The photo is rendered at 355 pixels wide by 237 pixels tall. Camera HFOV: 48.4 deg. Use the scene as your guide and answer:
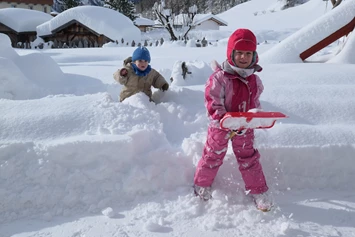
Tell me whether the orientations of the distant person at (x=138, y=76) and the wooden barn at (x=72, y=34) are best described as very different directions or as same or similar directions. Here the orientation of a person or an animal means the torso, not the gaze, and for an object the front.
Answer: same or similar directions

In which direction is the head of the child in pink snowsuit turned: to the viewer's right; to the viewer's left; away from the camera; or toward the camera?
toward the camera

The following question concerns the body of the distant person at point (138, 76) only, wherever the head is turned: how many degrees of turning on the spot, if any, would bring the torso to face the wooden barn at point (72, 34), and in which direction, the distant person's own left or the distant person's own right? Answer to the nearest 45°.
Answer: approximately 180°

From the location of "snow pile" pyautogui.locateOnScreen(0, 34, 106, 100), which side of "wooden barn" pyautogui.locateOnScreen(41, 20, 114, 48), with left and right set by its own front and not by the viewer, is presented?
front

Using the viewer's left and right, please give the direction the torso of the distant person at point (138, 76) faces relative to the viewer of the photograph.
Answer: facing the viewer

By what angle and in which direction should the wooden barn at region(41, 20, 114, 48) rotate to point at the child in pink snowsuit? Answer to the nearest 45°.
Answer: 0° — it already faces them

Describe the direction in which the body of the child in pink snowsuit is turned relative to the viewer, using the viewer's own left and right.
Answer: facing the viewer and to the right of the viewer

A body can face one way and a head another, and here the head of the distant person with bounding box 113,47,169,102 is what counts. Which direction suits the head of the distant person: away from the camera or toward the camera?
toward the camera

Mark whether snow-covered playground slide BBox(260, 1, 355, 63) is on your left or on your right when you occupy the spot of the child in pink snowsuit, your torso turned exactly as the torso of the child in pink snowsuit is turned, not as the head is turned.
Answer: on your left

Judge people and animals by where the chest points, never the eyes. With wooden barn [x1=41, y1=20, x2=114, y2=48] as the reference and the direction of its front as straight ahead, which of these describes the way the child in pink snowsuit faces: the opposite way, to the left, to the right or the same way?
the same way

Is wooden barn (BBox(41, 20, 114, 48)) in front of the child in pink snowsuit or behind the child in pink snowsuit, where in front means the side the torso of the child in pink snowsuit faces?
behind

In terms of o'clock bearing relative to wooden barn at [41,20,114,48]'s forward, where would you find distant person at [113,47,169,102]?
The distant person is roughly at 12 o'clock from the wooden barn.

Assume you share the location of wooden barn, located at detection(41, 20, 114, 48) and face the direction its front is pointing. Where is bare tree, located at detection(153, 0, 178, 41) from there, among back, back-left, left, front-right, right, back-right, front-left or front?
left

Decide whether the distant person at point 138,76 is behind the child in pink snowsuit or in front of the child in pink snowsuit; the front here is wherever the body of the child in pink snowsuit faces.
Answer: behind
